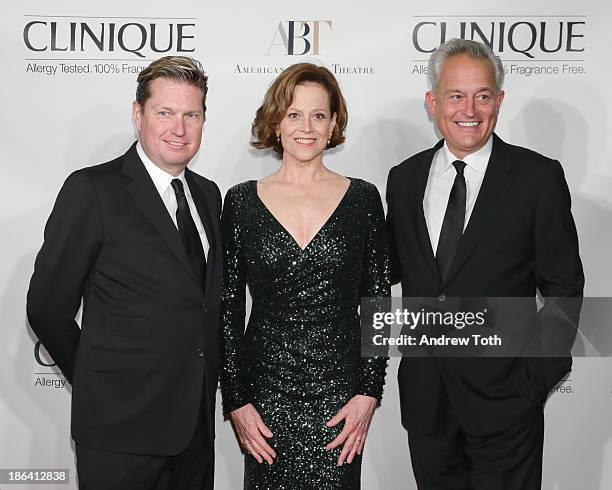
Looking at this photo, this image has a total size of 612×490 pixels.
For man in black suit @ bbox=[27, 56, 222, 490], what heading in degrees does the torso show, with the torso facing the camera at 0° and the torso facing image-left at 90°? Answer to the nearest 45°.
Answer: approximately 315°

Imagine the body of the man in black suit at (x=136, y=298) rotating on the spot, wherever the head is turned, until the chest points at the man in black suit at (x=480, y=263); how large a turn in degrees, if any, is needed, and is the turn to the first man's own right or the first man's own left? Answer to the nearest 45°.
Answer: approximately 45° to the first man's own left

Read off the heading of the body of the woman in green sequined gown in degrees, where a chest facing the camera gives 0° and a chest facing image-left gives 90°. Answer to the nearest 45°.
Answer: approximately 0°
